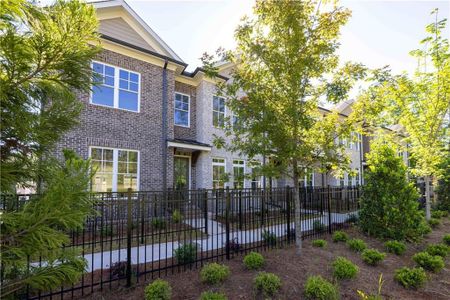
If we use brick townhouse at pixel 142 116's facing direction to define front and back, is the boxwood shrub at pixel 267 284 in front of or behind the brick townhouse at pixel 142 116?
in front

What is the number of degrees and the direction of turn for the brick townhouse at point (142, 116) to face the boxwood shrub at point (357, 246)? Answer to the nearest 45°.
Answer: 0° — it already faces it

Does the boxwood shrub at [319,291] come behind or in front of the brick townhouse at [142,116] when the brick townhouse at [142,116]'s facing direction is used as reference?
in front

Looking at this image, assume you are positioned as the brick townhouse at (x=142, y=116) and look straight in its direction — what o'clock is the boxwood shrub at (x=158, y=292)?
The boxwood shrub is roughly at 1 o'clock from the brick townhouse.

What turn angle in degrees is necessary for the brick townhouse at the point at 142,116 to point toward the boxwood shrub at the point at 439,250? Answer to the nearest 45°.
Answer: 0° — it already faces it

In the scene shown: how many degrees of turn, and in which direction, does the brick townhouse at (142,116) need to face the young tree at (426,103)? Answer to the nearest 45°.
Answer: approximately 45° to its left

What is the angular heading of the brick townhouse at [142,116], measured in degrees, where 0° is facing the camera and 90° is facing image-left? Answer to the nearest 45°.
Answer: approximately 315°
